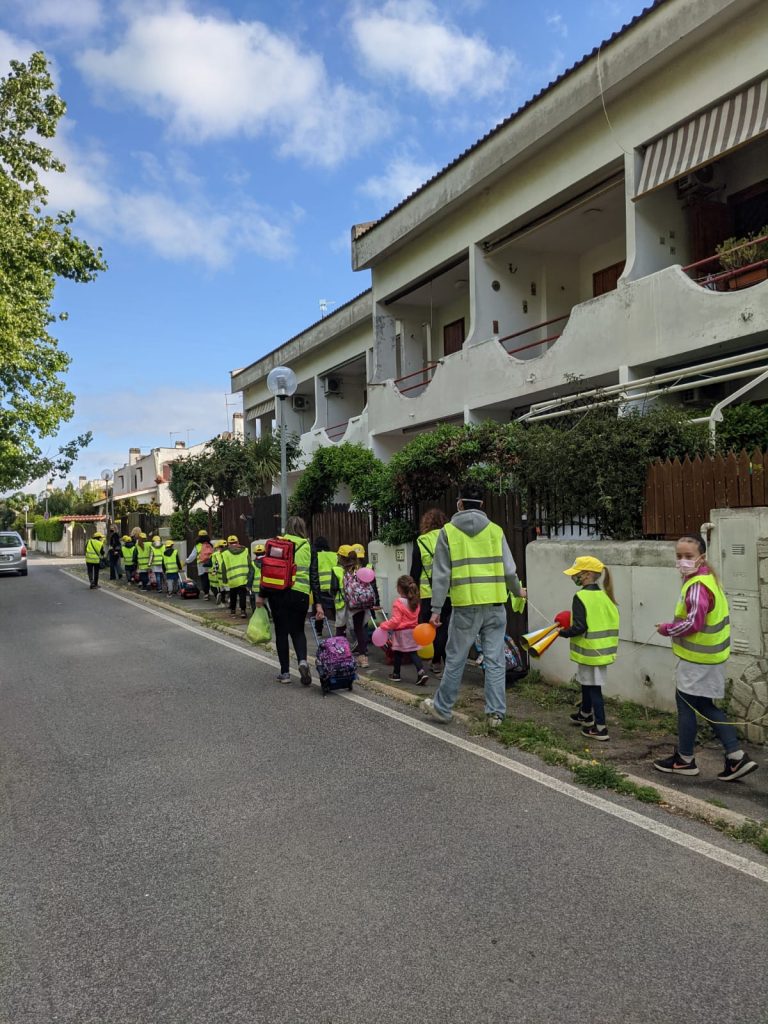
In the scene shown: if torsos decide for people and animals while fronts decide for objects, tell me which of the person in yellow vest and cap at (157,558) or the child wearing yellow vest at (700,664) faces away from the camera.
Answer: the person in yellow vest and cap

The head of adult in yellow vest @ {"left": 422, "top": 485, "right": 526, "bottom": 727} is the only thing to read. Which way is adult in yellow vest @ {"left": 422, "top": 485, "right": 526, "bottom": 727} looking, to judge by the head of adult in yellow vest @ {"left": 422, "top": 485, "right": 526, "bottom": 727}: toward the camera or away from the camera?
away from the camera

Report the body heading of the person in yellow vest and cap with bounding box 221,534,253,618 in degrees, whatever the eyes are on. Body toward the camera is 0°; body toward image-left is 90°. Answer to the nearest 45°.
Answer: approximately 180°

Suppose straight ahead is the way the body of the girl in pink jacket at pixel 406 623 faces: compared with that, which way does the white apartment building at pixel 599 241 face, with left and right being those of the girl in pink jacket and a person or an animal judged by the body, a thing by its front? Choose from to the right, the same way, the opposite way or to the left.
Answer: to the left

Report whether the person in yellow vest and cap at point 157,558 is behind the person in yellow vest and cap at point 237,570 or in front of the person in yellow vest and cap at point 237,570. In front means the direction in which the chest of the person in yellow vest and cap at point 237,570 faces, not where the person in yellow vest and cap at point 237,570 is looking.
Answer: in front

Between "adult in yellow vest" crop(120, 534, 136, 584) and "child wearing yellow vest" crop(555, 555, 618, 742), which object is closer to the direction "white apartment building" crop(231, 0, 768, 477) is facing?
the child wearing yellow vest

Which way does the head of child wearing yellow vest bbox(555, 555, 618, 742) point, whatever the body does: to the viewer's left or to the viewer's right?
to the viewer's left

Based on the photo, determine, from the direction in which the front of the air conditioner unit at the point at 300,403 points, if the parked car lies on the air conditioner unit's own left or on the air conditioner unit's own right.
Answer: on the air conditioner unit's own right

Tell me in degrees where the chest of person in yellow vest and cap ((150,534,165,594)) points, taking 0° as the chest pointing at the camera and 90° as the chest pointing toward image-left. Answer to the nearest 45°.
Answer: approximately 180°

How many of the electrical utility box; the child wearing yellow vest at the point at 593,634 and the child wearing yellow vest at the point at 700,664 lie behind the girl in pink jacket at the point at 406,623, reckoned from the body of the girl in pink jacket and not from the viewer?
3

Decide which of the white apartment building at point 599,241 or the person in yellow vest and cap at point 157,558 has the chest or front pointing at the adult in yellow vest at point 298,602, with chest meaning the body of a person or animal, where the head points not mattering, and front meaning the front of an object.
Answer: the white apartment building
